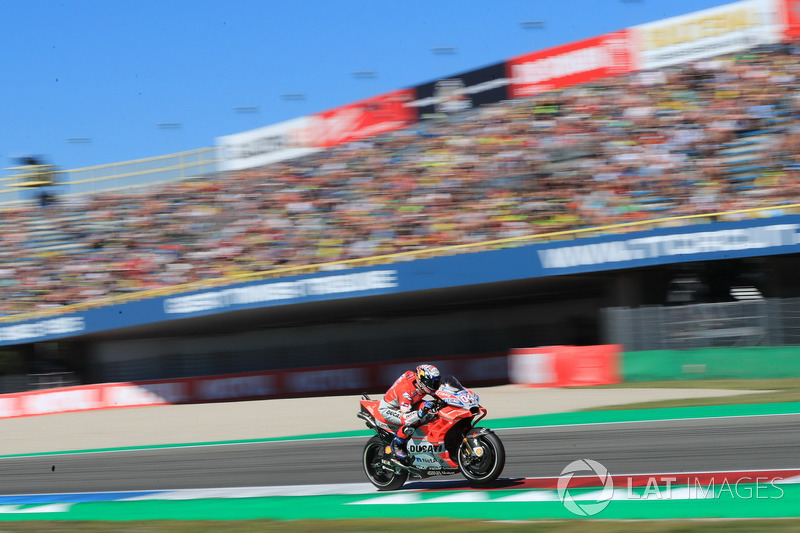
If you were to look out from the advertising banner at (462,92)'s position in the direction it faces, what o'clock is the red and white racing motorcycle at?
The red and white racing motorcycle is roughly at 12 o'clock from the advertising banner.

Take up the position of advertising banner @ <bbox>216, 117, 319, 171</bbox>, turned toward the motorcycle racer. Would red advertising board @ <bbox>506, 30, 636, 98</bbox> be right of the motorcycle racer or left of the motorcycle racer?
left

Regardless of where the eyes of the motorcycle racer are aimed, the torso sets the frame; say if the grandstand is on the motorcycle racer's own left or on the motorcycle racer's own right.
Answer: on the motorcycle racer's own left

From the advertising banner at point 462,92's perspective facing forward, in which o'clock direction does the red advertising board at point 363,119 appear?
The red advertising board is roughly at 4 o'clock from the advertising banner.

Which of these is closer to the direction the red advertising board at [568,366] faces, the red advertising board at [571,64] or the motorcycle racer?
the motorcycle racer

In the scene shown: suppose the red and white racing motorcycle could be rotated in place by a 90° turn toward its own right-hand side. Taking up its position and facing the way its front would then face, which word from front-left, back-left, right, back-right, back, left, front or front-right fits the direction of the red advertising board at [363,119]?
back-right

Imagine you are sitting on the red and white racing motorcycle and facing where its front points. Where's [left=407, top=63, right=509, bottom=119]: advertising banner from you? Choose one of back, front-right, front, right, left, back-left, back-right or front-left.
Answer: back-left

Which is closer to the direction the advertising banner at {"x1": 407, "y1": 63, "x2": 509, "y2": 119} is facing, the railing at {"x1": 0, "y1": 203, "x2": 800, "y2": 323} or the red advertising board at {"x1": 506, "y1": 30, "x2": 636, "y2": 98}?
the railing

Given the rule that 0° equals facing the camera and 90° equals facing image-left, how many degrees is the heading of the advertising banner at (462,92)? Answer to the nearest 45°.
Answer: approximately 0°
